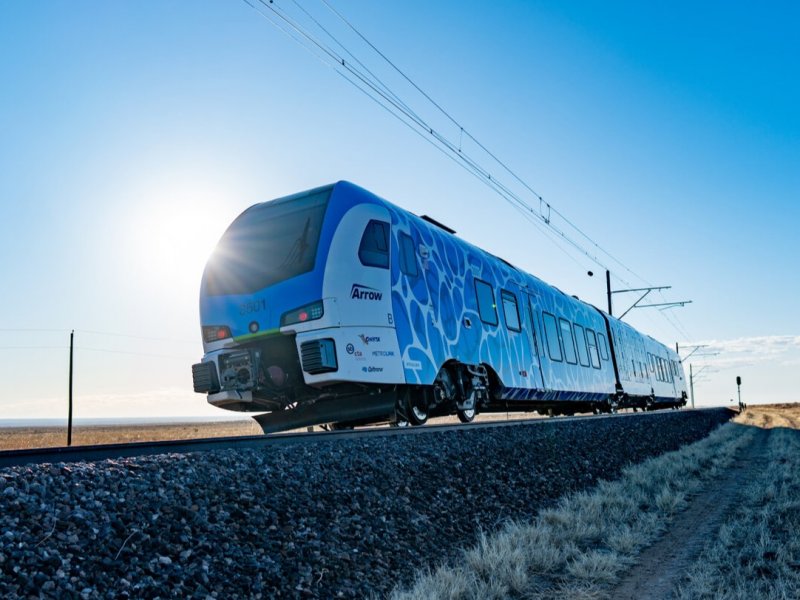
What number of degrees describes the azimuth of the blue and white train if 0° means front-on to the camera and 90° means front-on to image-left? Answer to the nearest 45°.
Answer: approximately 45°
